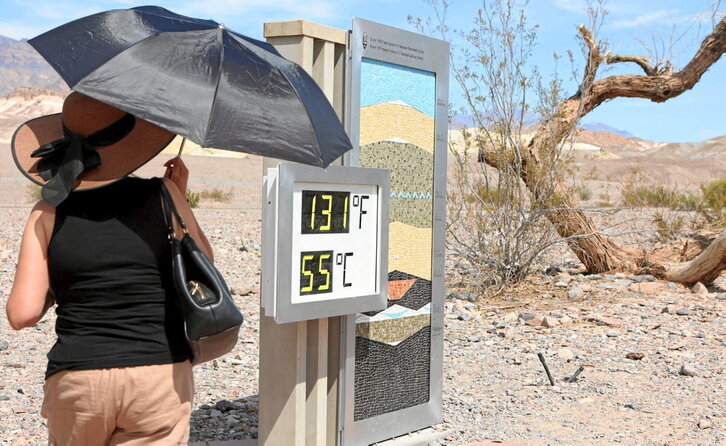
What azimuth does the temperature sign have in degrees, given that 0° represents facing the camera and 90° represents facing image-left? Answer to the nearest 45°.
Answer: approximately 315°

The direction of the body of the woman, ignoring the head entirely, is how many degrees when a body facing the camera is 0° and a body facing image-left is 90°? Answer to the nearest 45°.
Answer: approximately 180°

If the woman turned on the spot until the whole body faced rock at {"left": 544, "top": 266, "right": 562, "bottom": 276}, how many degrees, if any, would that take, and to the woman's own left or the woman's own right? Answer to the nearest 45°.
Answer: approximately 45° to the woman's own right

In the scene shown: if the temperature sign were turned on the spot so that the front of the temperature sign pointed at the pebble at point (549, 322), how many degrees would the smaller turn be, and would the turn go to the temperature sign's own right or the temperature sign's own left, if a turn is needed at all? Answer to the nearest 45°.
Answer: approximately 90° to the temperature sign's own left

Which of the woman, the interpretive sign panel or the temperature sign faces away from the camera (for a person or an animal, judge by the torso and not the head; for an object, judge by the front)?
the woman

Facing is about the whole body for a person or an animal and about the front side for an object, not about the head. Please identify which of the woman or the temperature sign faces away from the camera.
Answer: the woman
